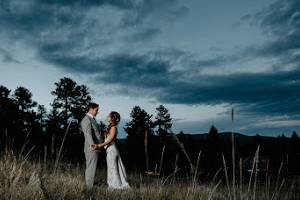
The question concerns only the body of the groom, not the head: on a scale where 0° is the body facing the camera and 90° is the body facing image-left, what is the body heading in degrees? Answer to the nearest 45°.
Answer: approximately 270°

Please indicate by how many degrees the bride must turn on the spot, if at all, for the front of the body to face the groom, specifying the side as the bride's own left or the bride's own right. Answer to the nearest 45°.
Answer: approximately 45° to the bride's own left

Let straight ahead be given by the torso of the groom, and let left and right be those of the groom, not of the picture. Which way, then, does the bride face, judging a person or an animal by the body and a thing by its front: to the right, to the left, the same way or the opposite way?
the opposite way

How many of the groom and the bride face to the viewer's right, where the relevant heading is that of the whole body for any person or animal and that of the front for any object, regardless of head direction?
1

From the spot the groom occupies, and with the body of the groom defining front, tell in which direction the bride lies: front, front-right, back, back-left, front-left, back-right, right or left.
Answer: front-left

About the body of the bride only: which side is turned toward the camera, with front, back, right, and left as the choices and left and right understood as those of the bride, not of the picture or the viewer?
left
